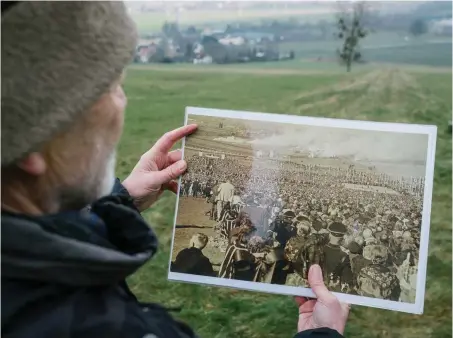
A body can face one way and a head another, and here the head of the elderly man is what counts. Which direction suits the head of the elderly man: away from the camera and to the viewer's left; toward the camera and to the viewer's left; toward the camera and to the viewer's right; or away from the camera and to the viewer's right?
away from the camera and to the viewer's right

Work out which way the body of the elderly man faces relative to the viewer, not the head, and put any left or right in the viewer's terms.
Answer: facing away from the viewer and to the right of the viewer

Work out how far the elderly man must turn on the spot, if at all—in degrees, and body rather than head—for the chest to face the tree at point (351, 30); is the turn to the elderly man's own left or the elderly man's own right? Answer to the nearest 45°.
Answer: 0° — they already face it
